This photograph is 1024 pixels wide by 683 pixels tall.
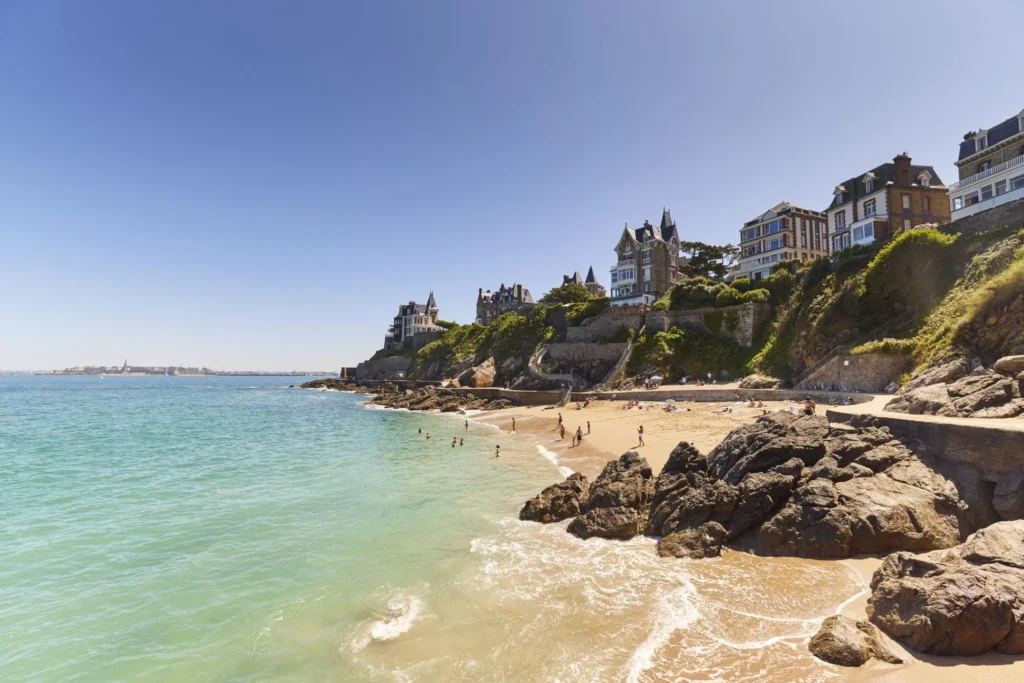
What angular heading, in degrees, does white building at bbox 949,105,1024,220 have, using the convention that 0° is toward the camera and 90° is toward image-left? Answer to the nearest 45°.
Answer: approximately 45°

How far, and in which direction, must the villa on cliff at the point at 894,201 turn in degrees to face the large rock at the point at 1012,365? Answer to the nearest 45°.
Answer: approximately 45° to its left

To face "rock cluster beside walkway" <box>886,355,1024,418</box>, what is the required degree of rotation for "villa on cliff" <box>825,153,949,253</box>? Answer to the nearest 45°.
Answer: approximately 45° to its left

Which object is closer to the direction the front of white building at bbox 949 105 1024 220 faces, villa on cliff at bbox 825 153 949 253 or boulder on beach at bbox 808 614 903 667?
the boulder on beach

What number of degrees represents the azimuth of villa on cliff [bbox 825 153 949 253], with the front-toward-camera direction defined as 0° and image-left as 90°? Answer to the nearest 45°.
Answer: approximately 45°

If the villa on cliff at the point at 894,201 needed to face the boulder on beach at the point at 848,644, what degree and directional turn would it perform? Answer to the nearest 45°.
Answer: approximately 45° to its left

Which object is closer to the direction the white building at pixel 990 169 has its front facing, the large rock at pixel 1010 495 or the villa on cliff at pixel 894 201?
the large rock

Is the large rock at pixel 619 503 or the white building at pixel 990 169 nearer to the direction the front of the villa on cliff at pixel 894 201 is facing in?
the large rock
